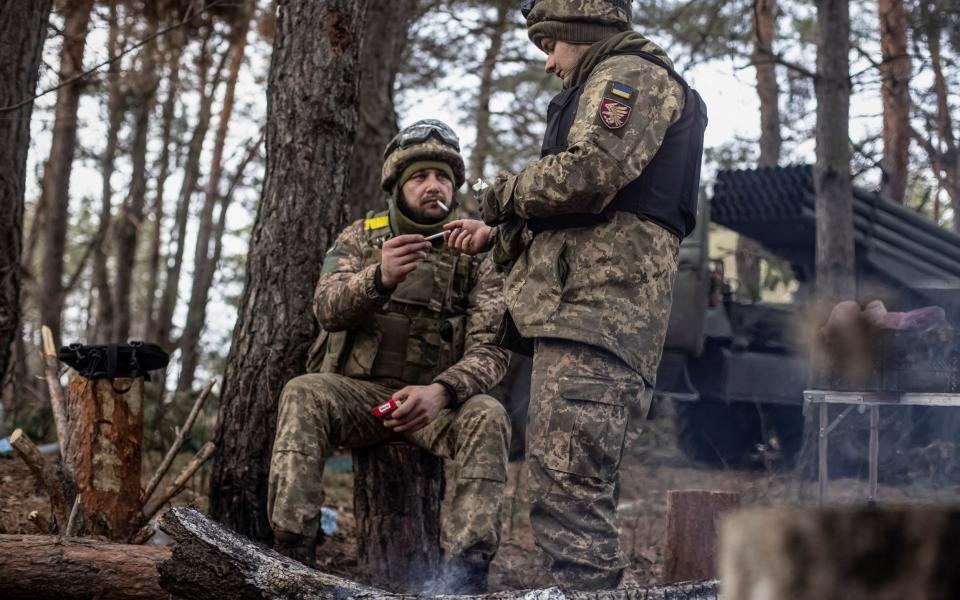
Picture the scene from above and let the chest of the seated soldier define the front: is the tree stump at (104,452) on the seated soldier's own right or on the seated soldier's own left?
on the seated soldier's own right

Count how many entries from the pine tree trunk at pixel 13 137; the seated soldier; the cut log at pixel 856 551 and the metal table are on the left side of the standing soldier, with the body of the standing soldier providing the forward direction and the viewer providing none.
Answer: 1

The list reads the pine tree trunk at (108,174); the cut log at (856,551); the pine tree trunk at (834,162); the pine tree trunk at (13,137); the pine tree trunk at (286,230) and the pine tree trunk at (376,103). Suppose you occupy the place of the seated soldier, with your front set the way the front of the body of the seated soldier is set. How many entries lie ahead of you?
1

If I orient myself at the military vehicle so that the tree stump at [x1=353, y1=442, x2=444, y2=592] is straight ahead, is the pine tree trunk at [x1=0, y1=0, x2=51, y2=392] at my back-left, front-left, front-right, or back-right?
front-right

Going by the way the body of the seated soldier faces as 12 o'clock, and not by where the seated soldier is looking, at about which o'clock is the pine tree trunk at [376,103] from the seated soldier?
The pine tree trunk is roughly at 6 o'clock from the seated soldier.

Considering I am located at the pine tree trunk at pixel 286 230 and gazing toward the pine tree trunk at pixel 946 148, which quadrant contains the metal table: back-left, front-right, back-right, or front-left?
front-right

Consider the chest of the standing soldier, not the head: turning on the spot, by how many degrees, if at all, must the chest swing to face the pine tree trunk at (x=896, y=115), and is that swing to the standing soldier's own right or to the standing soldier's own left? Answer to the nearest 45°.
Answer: approximately 90° to the standing soldier's own right

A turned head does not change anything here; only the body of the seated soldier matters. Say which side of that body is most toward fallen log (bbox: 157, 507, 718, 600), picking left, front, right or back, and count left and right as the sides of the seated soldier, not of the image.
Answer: front

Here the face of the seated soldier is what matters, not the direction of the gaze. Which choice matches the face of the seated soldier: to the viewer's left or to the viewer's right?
to the viewer's right

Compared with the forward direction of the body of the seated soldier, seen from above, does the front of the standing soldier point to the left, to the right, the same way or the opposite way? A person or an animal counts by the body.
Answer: to the right

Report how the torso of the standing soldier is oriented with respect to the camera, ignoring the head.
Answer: to the viewer's left

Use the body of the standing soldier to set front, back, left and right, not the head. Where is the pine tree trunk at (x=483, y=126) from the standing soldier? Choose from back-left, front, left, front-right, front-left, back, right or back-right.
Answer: right

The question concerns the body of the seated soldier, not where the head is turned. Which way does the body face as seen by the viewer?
toward the camera

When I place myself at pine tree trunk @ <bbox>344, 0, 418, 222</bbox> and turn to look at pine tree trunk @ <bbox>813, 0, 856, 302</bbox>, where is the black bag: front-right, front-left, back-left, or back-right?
back-right

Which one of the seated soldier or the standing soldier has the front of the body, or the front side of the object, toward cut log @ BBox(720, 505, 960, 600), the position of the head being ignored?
the seated soldier

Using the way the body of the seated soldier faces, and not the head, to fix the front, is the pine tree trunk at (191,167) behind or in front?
behind

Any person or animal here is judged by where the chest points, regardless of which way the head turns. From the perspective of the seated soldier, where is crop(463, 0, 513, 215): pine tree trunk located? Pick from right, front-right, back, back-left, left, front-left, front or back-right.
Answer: back
